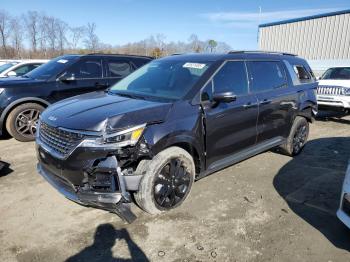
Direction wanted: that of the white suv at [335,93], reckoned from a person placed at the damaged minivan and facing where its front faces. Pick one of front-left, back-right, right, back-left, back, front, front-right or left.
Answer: back

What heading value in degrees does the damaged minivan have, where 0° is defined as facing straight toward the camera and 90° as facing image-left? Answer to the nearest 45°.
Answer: approximately 45°

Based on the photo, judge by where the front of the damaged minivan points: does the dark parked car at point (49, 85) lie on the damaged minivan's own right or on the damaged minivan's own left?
on the damaged minivan's own right
